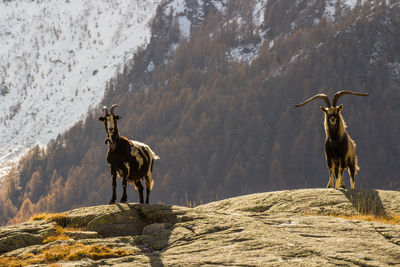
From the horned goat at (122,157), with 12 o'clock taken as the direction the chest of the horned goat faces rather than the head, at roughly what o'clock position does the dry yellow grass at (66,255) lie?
The dry yellow grass is roughly at 11 o'clock from the horned goat.

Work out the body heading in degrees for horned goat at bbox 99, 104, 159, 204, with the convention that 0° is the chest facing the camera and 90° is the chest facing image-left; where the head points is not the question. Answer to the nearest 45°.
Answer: approximately 45°
